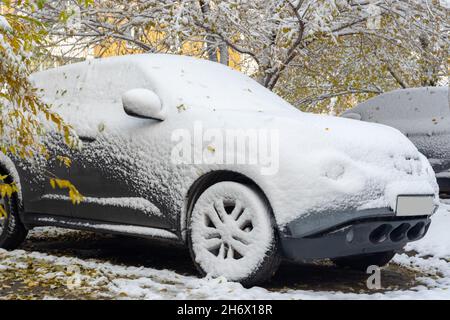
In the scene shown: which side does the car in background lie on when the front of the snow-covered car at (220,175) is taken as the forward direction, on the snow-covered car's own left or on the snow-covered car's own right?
on the snow-covered car's own left

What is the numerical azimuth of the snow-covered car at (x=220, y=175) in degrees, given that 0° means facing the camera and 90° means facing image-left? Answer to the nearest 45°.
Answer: approximately 315°
